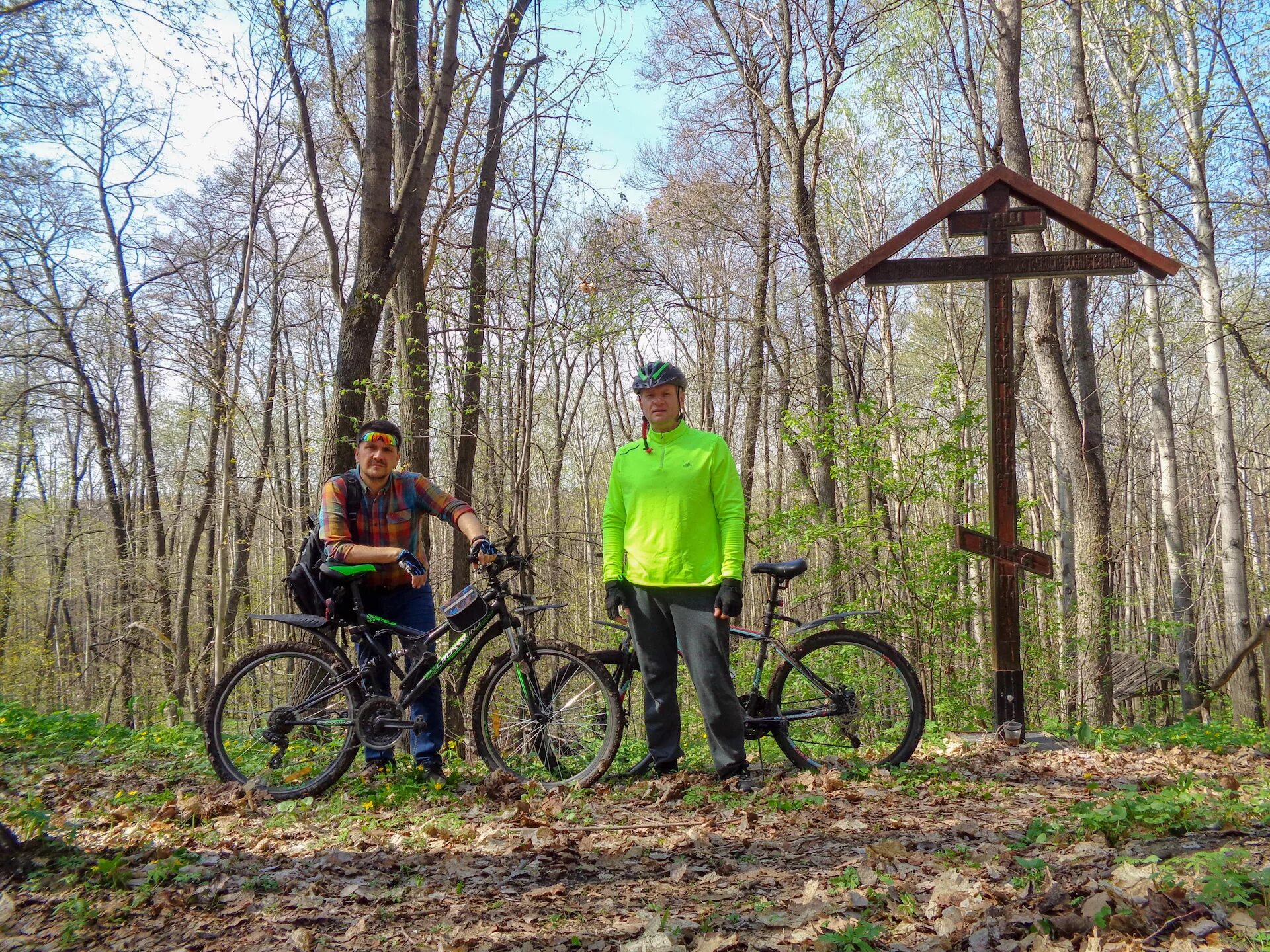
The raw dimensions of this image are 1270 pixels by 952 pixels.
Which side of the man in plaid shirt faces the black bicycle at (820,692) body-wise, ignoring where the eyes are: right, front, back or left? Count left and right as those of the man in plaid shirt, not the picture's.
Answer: left

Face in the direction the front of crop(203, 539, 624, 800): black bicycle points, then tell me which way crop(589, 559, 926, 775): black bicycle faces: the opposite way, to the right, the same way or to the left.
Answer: the opposite way

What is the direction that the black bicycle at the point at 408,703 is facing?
to the viewer's right

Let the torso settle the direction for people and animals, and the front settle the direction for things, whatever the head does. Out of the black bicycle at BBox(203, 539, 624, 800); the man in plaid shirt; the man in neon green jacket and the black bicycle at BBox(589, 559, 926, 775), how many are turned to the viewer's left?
1

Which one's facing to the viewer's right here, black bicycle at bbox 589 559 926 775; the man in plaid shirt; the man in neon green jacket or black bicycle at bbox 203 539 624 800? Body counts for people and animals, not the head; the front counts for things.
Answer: black bicycle at bbox 203 539 624 800

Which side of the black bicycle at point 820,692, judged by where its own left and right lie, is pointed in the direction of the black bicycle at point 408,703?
front

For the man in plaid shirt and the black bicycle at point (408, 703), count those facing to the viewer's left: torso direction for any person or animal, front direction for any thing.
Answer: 0

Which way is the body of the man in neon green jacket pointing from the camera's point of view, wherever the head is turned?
toward the camera

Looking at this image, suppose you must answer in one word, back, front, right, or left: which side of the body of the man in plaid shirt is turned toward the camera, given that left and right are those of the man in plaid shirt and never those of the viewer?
front

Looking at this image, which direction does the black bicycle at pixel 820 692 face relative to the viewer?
to the viewer's left

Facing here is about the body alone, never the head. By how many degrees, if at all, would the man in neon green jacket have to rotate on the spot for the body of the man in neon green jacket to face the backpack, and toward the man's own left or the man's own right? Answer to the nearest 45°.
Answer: approximately 90° to the man's own right

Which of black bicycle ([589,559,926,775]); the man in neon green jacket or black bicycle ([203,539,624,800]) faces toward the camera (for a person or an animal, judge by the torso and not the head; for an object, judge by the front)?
the man in neon green jacket

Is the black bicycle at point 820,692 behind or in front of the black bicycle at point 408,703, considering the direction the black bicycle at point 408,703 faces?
in front
